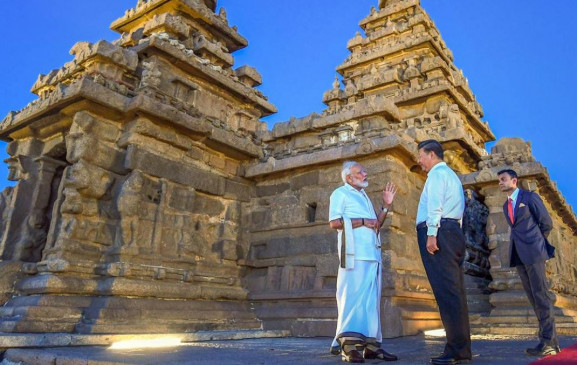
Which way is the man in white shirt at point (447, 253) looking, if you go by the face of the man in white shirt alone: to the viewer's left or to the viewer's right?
to the viewer's left

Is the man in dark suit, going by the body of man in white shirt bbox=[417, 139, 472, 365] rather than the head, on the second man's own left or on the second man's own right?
on the second man's own right

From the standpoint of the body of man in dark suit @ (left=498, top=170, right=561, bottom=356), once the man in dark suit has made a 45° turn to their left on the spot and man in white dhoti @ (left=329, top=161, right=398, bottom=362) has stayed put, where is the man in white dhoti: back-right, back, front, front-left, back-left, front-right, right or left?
front-right

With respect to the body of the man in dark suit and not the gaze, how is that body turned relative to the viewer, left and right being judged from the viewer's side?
facing the viewer and to the left of the viewer

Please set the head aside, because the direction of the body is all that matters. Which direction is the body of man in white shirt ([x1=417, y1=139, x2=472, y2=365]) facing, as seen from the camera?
to the viewer's left

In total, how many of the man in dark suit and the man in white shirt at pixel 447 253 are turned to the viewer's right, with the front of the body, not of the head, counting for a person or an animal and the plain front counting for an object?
0
